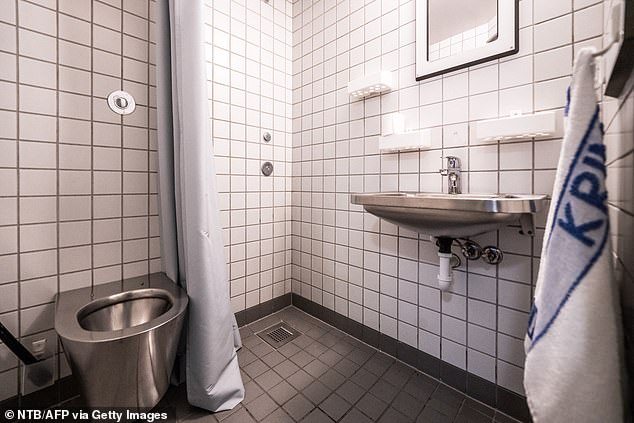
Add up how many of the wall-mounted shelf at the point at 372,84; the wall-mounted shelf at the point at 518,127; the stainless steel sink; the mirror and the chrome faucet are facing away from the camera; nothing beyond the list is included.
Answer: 0

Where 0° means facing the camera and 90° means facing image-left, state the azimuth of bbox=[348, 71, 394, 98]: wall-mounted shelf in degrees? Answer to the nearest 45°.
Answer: approximately 45°

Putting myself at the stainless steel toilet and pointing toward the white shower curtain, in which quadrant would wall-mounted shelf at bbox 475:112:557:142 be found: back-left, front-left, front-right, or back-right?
front-right

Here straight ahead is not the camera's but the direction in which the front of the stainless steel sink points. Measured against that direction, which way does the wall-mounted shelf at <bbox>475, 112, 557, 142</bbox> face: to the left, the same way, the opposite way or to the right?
the same way

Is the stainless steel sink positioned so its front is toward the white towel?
no

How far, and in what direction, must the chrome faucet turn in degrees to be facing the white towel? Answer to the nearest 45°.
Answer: approximately 45° to its left

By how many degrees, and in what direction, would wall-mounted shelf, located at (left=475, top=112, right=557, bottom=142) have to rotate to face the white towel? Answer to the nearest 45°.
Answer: approximately 45° to its left

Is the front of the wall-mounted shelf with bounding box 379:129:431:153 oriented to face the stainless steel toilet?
yes

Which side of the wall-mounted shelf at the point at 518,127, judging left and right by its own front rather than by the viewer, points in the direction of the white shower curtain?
front

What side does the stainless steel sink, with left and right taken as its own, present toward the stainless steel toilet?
front

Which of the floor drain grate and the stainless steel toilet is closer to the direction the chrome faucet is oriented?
the stainless steel toilet

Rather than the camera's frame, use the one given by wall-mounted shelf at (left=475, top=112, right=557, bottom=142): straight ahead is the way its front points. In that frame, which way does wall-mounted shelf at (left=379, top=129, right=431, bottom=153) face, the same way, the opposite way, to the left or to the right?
the same way

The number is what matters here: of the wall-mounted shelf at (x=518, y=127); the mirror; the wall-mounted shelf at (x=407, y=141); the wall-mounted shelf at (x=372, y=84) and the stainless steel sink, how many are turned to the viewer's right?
0

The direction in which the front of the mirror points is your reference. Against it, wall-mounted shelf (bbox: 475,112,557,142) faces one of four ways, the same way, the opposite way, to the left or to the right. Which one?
the same way

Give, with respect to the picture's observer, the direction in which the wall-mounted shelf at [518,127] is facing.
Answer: facing the viewer and to the left of the viewer
